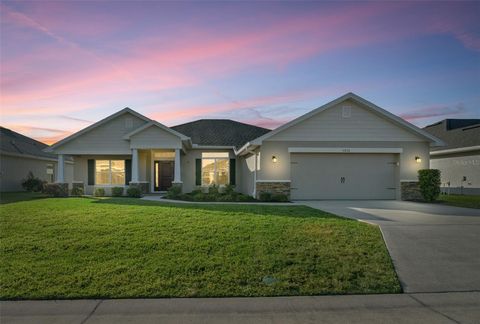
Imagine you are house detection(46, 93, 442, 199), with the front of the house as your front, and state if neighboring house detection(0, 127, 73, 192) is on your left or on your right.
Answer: on your right

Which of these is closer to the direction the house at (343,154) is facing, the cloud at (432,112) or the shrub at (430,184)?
the shrub

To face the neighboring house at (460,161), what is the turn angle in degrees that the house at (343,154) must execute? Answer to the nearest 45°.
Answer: approximately 135° to its left

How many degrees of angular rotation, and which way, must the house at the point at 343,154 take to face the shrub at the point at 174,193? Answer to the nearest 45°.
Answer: approximately 90° to its right

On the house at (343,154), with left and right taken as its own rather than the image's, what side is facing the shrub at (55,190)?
right

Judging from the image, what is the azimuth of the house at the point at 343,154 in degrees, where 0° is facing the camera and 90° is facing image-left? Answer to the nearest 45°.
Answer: approximately 0°

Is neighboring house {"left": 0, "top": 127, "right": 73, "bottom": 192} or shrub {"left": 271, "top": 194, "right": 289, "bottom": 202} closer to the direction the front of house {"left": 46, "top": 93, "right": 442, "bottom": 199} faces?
the shrub

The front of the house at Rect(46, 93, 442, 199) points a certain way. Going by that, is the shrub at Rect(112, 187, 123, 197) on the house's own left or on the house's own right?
on the house's own right

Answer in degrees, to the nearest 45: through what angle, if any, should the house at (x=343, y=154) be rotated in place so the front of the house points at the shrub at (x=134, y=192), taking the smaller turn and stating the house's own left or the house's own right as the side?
approximately 90° to the house's own right
